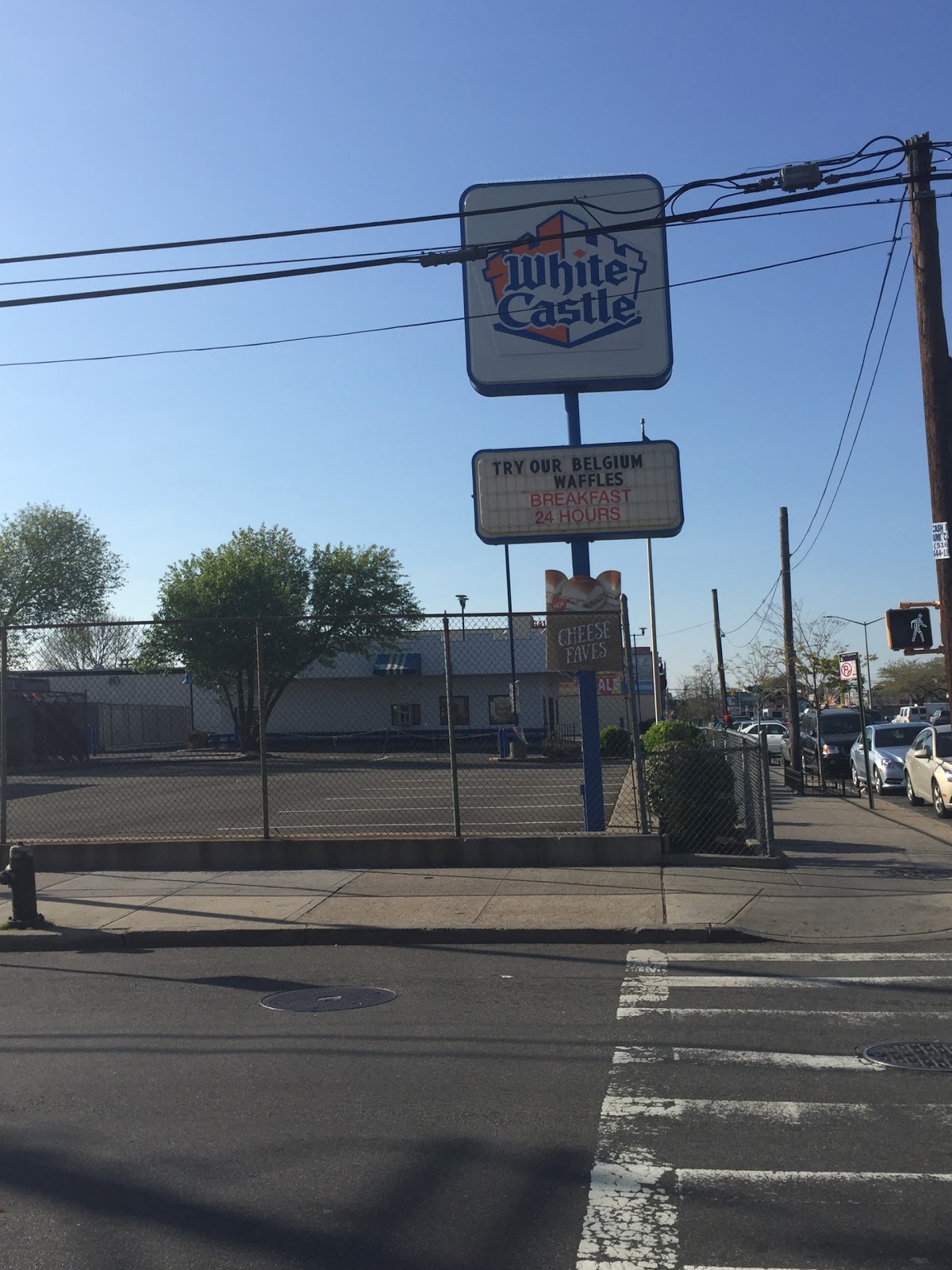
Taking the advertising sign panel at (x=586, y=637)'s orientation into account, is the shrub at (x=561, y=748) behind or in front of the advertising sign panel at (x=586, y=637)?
behind

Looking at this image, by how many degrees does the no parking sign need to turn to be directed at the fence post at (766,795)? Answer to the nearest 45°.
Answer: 0° — it already faces it

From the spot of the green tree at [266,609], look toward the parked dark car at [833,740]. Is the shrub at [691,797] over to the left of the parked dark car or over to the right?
right

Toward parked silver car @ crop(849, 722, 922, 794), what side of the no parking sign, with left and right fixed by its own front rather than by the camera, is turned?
back

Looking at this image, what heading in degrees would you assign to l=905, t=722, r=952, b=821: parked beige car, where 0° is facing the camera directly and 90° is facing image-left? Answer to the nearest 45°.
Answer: approximately 315°

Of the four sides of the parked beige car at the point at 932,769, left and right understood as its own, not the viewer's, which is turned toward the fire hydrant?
right

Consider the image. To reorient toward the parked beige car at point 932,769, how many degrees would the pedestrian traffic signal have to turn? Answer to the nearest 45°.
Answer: approximately 180°

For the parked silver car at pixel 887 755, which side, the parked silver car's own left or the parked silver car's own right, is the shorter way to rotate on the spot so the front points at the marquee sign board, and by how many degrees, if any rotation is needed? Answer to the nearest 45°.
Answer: approximately 45° to the parked silver car's own right

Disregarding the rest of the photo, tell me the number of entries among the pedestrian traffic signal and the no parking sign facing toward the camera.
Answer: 2

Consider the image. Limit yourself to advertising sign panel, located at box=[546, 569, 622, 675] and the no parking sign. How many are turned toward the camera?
2

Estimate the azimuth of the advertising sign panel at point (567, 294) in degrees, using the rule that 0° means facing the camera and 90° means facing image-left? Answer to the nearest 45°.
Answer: approximately 0°

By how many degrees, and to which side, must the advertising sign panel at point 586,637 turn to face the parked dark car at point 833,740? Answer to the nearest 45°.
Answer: approximately 180°

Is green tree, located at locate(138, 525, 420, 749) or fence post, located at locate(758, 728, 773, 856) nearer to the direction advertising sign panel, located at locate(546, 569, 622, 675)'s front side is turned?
the fence post
